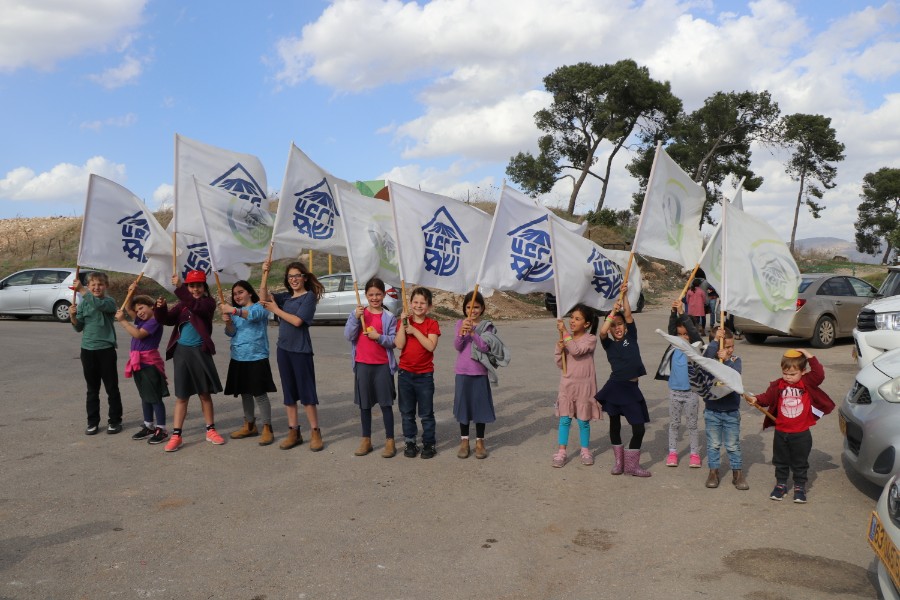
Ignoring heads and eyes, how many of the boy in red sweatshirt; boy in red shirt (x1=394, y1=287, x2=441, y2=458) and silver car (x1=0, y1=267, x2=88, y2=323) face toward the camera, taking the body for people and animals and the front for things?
2

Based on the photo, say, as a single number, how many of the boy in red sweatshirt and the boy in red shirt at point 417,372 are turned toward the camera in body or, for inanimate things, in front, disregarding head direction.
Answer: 2

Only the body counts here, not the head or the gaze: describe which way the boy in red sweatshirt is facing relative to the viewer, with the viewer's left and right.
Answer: facing the viewer

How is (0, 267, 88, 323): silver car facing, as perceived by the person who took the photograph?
facing to the left of the viewer

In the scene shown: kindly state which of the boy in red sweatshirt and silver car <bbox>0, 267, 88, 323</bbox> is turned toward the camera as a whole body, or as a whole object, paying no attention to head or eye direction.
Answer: the boy in red sweatshirt

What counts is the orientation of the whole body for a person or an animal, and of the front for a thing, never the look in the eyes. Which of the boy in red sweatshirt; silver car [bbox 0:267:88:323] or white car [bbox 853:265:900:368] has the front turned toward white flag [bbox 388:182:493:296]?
the white car

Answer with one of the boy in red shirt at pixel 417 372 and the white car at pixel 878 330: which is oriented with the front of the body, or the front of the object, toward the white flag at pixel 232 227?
the white car

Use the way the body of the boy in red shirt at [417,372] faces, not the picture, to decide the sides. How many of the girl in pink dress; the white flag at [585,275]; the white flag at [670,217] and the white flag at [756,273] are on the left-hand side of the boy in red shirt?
4

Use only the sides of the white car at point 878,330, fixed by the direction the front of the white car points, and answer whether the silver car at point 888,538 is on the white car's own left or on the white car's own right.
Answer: on the white car's own left

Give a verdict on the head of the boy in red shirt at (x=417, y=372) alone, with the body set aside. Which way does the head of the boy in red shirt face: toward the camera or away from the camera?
toward the camera

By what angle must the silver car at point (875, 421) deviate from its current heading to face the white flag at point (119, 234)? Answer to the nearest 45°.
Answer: approximately 45° to its right

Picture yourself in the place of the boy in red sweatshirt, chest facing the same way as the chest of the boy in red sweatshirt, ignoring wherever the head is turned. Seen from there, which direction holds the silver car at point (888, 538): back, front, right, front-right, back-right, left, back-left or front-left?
front

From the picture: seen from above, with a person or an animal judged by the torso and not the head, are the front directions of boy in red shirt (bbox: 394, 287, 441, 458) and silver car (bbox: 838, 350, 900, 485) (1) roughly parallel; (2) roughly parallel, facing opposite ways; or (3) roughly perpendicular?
roughly perpendicular

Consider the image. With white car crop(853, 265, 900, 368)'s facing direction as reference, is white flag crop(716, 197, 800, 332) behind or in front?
in front

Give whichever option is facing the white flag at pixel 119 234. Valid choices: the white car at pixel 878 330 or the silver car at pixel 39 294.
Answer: the white car
